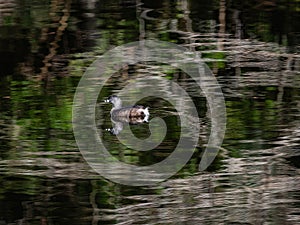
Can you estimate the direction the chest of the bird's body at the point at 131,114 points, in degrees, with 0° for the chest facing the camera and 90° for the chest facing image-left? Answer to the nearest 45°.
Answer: approximately 90°
